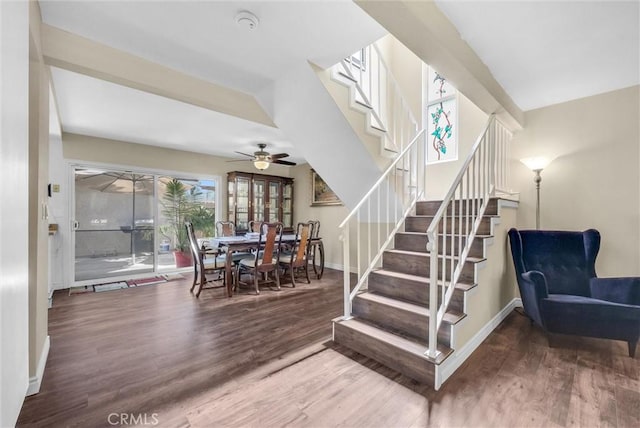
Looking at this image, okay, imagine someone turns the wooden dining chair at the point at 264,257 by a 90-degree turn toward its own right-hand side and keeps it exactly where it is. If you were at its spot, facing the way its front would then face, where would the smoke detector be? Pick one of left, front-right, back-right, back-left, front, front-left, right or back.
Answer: back-right

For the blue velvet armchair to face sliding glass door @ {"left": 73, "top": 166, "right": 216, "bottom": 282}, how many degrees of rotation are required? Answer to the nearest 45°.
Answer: approximately 135° to its right

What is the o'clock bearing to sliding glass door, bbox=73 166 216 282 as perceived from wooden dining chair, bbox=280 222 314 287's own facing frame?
The sliding glass door is roughly at 11 o'clock from the wooden dining chair.

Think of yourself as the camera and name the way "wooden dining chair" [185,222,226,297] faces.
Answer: facing away from the viewer and to the right of the viewer

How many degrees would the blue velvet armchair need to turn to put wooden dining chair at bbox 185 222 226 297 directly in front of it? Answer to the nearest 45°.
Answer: approximately 90° to its right

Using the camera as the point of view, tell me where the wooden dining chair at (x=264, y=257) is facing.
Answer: facing away from the viewer and to the left of the viewer

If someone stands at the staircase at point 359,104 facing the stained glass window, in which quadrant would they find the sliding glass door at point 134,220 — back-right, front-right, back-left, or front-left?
back-left

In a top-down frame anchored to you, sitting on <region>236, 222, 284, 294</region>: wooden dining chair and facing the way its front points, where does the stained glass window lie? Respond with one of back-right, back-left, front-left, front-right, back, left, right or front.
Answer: back-right

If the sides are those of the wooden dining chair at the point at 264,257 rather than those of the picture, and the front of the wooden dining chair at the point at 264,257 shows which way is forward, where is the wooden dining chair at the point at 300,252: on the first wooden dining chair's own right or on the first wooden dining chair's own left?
on the first wooden dining chair's own right

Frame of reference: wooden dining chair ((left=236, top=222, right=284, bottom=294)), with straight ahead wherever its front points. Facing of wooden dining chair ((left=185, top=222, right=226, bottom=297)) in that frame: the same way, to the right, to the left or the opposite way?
to the right

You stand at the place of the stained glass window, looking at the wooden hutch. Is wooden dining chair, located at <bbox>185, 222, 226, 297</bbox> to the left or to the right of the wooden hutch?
left

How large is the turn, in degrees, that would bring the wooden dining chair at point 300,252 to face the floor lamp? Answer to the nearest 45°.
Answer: approximately 180°

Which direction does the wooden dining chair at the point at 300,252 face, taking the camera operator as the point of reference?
facing away from the viewer and to the left of the viewer
